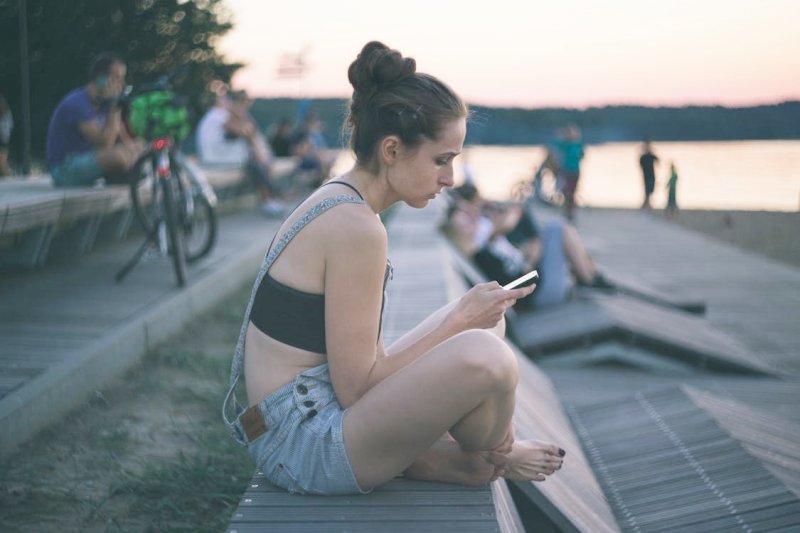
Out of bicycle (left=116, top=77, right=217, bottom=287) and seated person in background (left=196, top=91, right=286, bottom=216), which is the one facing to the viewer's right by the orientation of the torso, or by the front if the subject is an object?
the seated person in background

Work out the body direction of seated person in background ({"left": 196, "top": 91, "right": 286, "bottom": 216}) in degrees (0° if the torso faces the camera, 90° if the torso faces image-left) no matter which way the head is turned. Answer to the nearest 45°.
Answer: approximately 270°

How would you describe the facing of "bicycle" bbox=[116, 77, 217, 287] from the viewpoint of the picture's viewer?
facing away from the viewer

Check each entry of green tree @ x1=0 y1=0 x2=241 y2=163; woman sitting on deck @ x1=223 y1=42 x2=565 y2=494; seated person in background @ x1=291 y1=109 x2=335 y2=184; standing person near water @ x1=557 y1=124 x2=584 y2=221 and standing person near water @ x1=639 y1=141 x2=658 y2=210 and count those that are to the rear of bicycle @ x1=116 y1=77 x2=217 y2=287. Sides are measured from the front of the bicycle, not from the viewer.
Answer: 1

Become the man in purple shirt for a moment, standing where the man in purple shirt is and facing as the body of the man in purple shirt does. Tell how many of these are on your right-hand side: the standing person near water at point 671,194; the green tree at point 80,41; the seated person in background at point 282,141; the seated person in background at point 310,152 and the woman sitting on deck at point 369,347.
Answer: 1

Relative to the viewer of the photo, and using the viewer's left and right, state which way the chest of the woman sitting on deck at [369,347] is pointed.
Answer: facing to the right of the viewer

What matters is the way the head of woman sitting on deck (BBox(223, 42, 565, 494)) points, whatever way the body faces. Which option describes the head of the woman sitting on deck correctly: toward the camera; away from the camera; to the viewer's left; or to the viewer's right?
to the viewer's right

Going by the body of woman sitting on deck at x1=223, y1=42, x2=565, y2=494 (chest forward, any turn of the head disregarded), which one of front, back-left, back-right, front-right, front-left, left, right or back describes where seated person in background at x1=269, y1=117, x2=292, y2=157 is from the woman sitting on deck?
left

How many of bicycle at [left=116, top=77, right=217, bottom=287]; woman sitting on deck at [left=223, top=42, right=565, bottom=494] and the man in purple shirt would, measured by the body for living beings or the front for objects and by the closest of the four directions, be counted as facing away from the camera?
1

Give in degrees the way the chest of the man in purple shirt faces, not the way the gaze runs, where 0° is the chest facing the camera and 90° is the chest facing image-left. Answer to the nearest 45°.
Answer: approximately 270°

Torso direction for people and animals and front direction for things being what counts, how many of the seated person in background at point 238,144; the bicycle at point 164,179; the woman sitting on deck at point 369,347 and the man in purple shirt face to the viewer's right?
3
